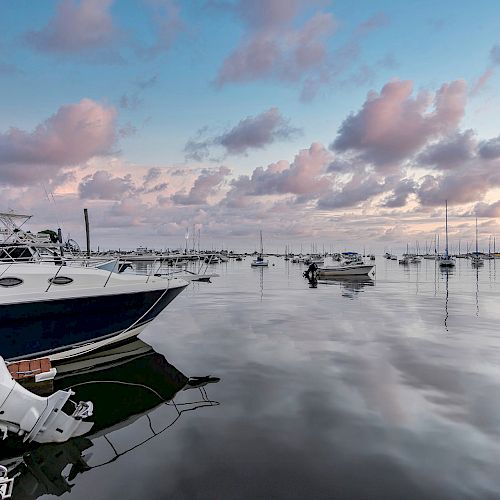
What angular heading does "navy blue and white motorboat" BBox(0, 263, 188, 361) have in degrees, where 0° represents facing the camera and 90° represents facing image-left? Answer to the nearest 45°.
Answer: approximately 270°
